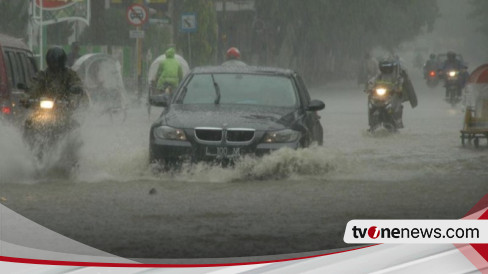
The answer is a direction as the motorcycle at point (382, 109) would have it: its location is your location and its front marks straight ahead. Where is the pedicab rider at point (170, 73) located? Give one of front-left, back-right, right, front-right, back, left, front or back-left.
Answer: right

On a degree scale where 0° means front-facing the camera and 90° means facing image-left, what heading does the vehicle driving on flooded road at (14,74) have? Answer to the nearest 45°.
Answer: approximately 225°

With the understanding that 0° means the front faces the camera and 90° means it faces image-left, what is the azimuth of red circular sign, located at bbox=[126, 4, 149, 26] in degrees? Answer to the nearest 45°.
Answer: approximately 0°
